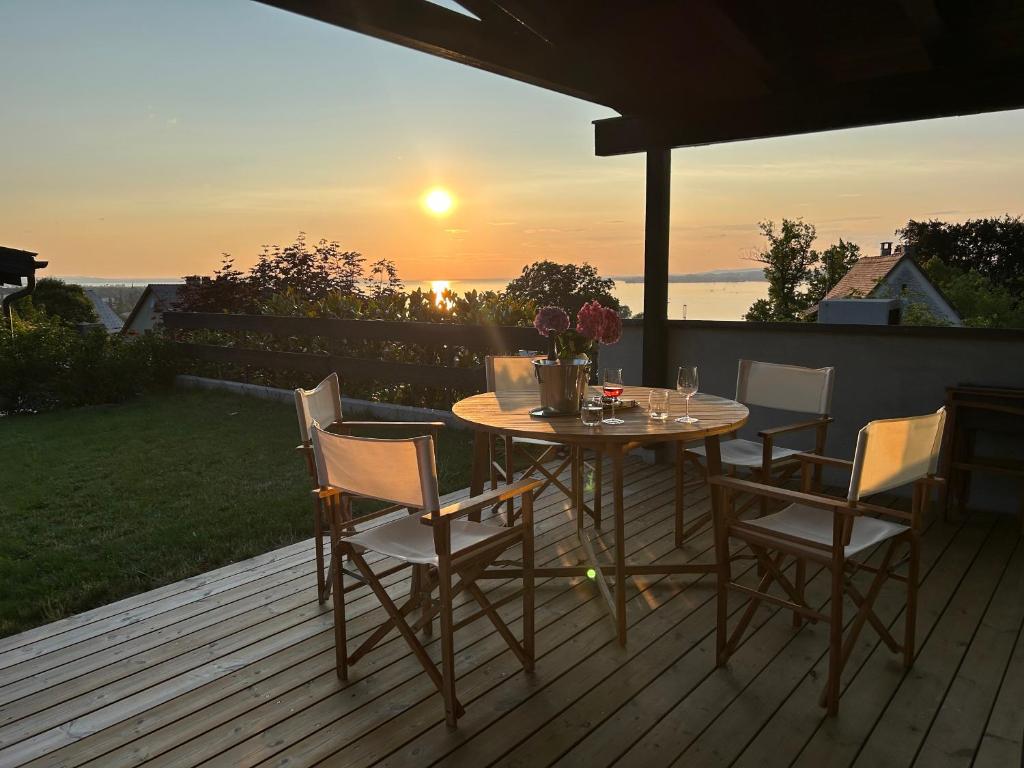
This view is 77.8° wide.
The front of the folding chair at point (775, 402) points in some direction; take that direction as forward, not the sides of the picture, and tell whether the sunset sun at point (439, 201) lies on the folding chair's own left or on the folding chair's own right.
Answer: on the folding chair's own right

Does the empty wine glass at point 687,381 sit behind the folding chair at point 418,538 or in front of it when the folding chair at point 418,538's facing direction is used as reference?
in front

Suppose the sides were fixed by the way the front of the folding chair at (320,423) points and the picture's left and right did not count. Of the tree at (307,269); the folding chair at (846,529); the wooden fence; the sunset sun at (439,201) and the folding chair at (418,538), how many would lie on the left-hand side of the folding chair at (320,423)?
3

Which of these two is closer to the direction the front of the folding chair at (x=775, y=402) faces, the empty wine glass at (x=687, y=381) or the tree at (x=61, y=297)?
the empty wine glass

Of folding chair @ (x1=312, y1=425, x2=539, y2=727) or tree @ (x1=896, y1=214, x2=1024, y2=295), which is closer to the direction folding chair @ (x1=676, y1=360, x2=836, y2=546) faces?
the folding chair

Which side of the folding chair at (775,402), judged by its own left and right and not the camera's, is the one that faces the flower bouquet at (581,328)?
front

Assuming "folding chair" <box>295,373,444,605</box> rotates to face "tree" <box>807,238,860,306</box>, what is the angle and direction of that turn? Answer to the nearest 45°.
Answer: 0° — it already faces it

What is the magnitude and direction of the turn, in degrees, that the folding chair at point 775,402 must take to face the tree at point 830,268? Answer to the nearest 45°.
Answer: approximately 135° to its right

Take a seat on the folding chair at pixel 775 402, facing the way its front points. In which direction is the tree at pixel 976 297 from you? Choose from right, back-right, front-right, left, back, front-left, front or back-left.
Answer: back

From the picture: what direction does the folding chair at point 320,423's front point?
to the viewer's right

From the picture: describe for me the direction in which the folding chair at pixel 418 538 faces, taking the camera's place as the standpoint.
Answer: facing away from the viewer and to the right of the viewer

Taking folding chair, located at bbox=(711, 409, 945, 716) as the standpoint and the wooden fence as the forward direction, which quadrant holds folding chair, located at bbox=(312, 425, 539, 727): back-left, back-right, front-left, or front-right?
front-left

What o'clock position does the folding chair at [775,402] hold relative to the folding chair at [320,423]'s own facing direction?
the folding chair at [775,402] is roughly at 12 o'clock from the folding chair at [320,423].

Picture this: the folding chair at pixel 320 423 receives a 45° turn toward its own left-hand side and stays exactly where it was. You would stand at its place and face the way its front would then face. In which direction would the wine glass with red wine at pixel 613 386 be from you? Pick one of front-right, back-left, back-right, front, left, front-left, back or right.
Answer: front-right

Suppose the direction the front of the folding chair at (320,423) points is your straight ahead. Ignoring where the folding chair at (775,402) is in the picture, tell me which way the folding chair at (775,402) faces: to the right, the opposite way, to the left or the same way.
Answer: the opposite way

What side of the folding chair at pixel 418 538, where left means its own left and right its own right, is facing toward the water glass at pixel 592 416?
front

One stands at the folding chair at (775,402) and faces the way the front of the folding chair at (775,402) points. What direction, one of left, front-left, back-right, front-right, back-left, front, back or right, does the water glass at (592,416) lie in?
front

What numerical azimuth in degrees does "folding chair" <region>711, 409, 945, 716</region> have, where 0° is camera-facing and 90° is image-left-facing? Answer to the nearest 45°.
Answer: approximately 135°

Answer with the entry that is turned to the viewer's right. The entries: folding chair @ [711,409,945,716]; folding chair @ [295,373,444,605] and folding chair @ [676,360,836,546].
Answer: folding chair @ [295,373,444,605]

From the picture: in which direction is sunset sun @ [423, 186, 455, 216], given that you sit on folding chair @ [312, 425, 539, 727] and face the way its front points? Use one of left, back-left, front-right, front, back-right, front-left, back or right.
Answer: front-left

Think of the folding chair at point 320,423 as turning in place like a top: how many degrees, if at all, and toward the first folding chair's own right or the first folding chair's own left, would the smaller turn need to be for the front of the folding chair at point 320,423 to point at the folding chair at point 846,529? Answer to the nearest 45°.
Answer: approximately 45° to the first folding chair's own right
